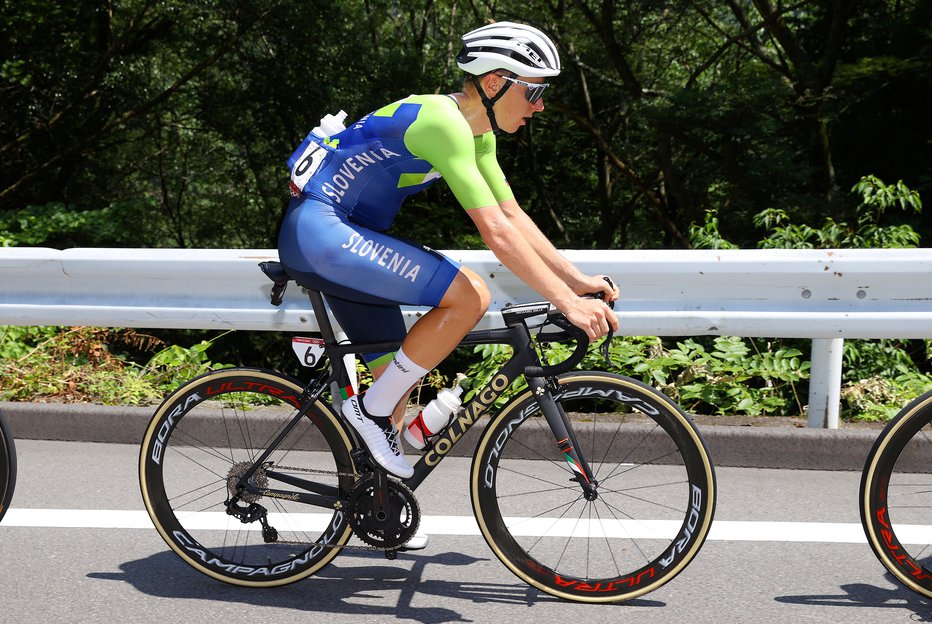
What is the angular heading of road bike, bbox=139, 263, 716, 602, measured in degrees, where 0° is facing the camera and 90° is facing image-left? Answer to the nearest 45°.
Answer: approximately 270°

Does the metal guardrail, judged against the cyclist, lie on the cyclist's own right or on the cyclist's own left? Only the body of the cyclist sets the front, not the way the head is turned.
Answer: on the cyclist's own left

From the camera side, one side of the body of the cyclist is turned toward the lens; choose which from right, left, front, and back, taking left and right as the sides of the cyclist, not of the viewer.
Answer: right

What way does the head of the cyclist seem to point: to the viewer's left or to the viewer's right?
to the viewer's right
